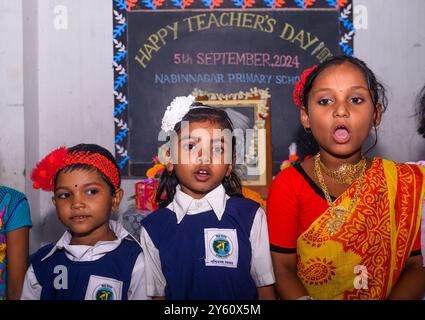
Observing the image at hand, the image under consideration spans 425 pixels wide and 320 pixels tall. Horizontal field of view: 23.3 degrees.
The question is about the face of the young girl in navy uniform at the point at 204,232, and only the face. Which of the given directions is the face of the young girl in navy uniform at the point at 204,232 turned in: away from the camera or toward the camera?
toward the camera

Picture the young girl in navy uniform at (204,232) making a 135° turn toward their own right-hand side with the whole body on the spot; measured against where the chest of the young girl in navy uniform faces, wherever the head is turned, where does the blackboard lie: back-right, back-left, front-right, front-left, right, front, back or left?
front-right

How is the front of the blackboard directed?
toward the camera

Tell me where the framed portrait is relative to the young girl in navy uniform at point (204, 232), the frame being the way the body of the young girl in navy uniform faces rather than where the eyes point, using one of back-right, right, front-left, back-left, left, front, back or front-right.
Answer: back

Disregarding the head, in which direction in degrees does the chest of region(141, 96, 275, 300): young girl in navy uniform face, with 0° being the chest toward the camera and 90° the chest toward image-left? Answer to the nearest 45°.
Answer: approximately 0°

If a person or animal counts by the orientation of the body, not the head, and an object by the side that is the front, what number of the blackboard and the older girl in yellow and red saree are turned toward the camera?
2

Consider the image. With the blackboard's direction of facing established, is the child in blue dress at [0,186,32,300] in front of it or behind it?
in front

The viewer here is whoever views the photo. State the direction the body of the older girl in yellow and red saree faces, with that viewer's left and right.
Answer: facing the viewer
